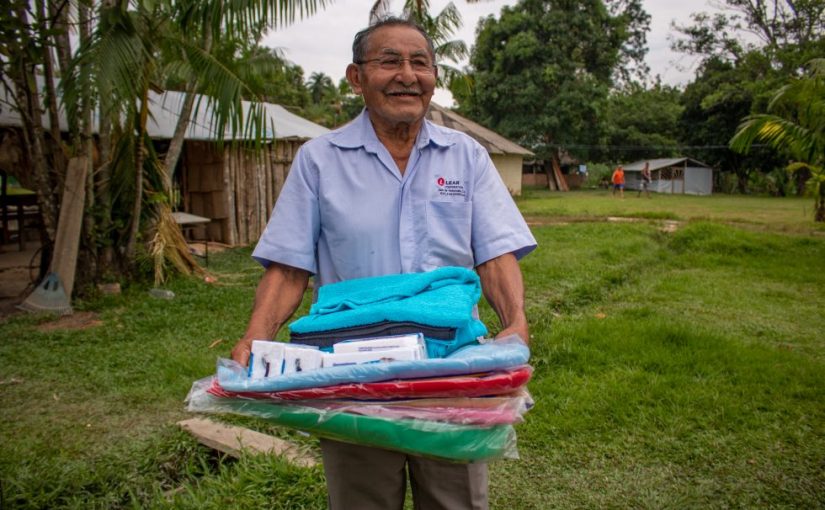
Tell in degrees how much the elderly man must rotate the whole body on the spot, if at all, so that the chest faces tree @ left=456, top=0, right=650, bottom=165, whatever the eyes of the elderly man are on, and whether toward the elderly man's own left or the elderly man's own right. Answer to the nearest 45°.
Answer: approximately 180°

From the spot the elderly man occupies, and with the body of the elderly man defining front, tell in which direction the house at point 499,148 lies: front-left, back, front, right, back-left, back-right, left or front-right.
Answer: back

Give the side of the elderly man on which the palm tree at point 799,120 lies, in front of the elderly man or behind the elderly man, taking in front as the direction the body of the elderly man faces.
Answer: behind

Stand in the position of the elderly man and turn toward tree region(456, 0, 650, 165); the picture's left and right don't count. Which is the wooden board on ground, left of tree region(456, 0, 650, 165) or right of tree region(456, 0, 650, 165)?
left

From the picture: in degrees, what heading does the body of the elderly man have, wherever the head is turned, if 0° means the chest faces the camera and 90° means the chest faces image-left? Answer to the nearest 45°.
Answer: approximately 0°

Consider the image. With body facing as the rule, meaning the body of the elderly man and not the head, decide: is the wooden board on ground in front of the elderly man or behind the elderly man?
behind

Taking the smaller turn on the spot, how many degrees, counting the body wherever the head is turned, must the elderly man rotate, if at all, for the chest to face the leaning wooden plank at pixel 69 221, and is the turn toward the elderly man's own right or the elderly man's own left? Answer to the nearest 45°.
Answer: approximately 135° to the elderly man's own right

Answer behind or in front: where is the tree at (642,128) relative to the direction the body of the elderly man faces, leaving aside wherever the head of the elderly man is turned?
behind

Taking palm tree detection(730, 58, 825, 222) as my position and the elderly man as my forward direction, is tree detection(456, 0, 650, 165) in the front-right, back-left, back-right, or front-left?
back-right
